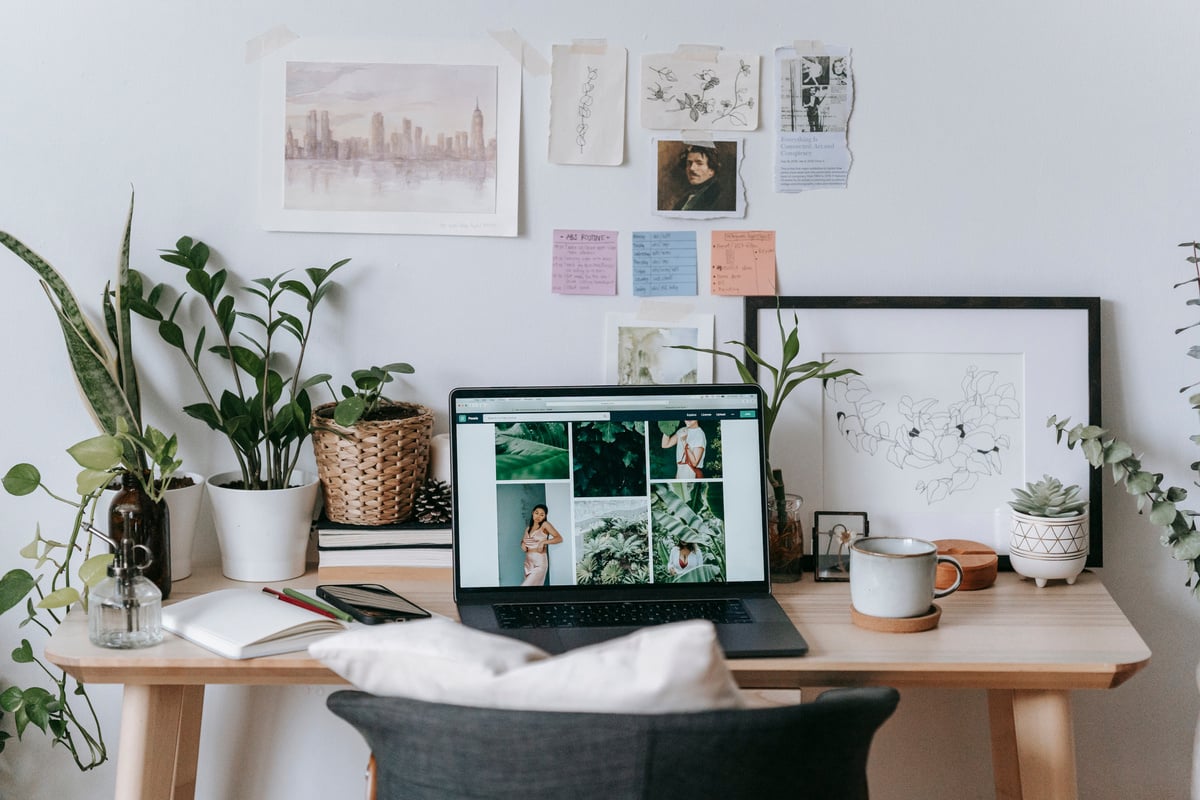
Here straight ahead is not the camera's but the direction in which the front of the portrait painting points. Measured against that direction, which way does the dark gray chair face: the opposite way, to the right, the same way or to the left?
the opposite way

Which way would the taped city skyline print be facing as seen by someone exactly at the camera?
facing the viewer

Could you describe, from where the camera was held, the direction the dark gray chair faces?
facing away from the viewer

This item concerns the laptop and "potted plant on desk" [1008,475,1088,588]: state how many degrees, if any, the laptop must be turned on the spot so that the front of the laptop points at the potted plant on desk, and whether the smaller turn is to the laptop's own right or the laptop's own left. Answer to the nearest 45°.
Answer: approximately 90° to the laptop's own left

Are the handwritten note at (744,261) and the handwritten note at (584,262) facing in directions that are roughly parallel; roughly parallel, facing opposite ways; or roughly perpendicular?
roughly parallel

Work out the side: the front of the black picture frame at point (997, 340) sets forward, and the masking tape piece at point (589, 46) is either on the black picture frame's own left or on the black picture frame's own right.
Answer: on the black picture frame's own right

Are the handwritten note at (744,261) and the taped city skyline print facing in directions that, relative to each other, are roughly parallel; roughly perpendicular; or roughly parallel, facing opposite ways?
roughly parallel

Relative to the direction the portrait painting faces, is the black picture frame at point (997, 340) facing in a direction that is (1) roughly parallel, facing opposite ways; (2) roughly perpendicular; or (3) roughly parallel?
roughly parallel

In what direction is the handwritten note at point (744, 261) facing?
toward the camera

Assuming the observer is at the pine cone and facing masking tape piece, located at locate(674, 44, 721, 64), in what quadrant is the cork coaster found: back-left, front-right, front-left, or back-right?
front-right

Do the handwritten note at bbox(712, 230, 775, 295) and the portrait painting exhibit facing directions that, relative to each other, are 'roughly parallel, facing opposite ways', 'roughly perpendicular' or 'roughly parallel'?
roughly parallel

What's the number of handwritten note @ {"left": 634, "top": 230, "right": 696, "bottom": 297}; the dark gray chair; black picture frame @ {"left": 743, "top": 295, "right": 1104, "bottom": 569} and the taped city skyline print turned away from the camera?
1
